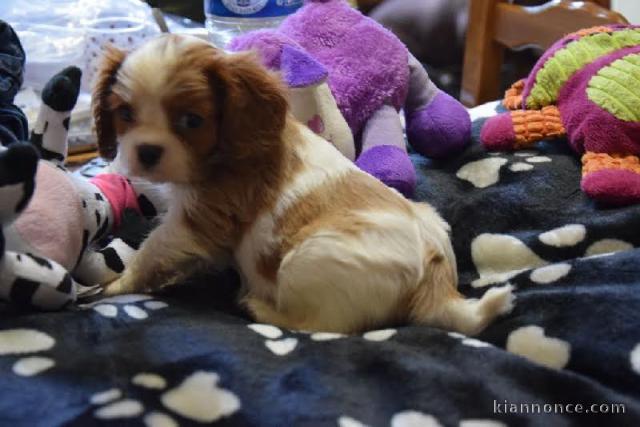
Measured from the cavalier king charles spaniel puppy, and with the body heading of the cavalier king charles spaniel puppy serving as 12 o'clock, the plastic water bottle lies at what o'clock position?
The plastic water bottle is roughly at 3 o'clock from the cavalier king charles spaniel puppy.

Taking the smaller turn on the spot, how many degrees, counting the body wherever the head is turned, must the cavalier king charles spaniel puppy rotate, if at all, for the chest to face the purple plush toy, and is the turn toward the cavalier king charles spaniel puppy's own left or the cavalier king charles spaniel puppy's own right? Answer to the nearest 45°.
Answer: approximately 90° to the cavalier king charles spaniel puppy's own right

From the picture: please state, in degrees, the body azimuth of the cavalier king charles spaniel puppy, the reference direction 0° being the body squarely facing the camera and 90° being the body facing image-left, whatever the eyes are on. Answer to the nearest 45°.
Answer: approximately 90°
